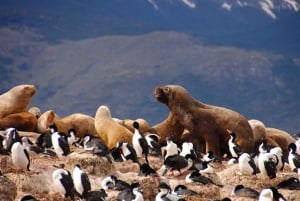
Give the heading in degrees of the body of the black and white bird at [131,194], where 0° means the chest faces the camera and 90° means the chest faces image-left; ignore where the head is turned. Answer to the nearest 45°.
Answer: approximately 315°

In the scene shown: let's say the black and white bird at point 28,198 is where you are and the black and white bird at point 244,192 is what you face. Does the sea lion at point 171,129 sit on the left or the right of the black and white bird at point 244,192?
left

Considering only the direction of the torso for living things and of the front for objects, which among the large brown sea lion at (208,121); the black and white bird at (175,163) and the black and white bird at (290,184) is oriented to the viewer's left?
the large brown sea lion

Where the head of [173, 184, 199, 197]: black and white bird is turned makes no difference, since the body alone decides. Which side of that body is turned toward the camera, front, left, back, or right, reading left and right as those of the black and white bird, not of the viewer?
left

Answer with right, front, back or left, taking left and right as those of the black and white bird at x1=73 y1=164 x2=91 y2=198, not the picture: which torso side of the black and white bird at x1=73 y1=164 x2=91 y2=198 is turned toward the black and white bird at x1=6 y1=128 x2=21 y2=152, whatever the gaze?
right

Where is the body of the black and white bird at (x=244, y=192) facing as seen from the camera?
to the viewer's left
